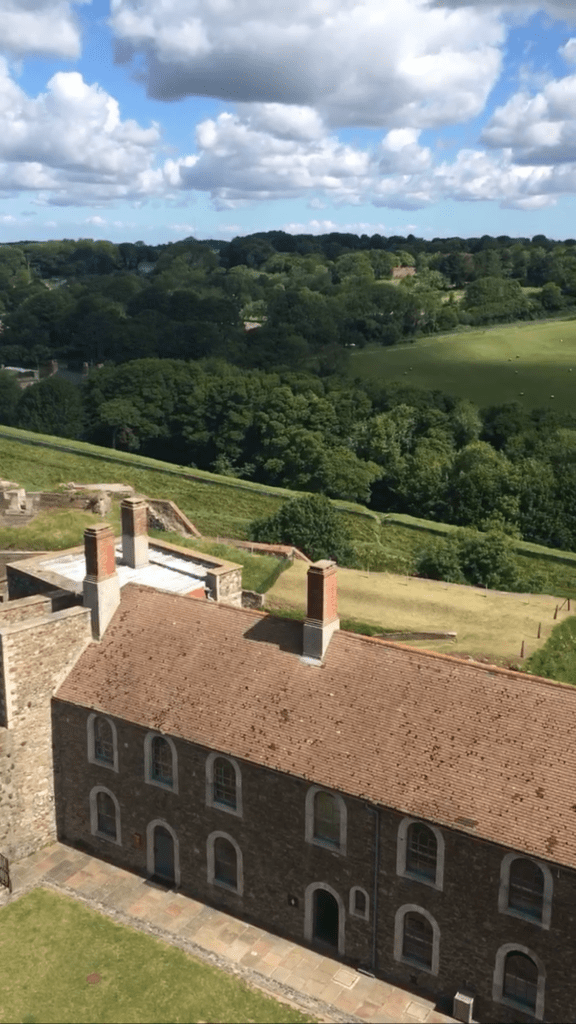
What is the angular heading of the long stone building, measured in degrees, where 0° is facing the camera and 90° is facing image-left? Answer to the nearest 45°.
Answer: approximately 45°
